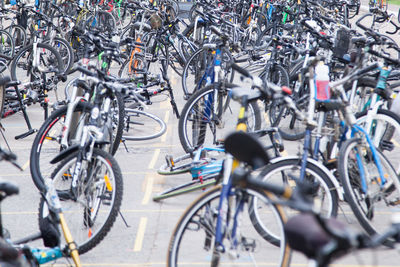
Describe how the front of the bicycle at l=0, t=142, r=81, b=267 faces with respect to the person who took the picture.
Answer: facing to the right of the viewer
